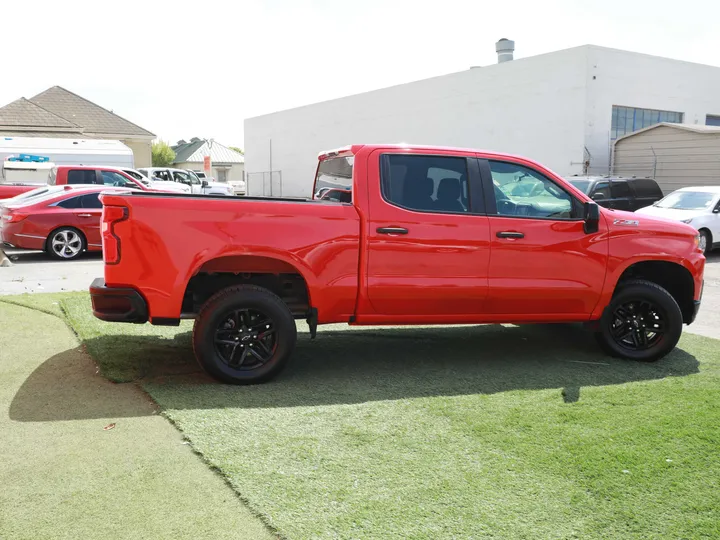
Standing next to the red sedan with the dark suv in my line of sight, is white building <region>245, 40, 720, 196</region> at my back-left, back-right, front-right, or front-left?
front-left

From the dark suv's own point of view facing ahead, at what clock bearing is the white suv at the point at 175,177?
The white suv is roughly at 2 o'clock from the dark suv.

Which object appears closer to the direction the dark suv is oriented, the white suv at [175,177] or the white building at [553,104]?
the white suv

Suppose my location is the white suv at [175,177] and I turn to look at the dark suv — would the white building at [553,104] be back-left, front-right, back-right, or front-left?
front-left

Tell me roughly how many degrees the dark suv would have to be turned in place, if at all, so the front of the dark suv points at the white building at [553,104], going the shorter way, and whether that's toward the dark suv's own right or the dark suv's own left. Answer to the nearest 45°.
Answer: approximately 135° to the dark suv's own right

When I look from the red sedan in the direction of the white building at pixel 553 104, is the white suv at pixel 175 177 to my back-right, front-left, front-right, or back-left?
front-left
